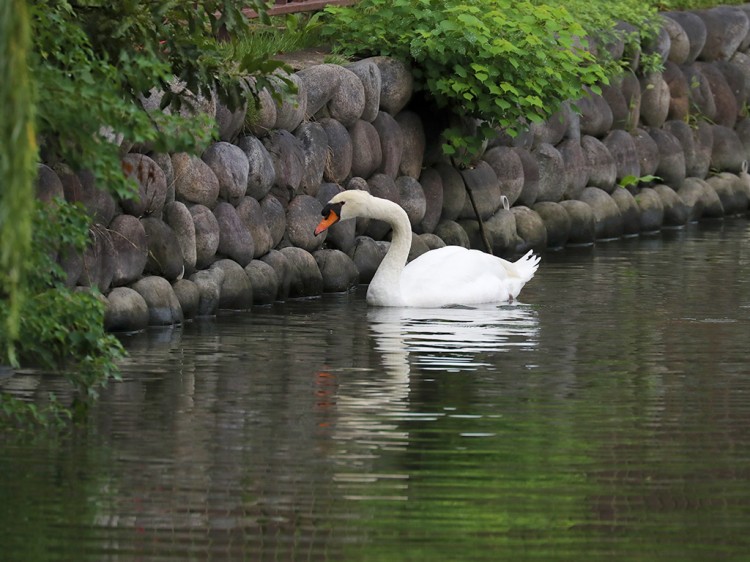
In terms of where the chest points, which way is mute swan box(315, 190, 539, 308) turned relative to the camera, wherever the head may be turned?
to the viewer's left
